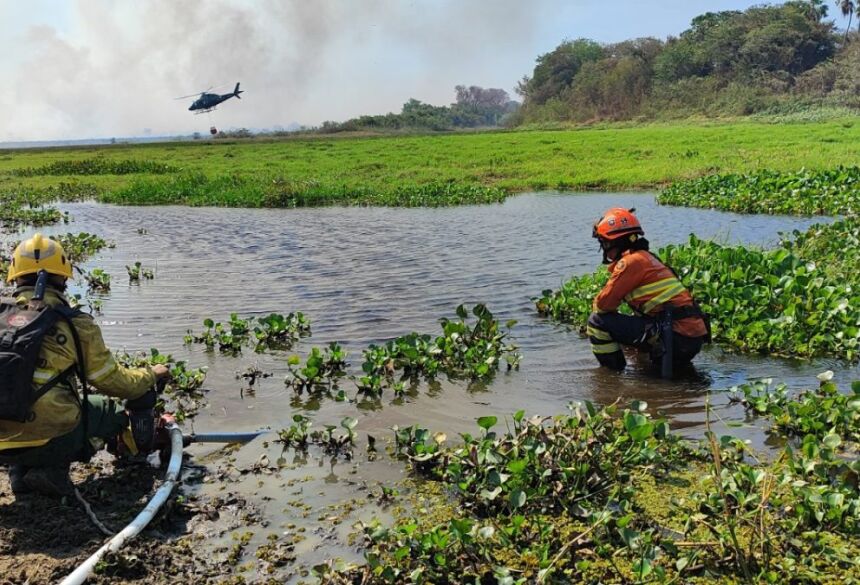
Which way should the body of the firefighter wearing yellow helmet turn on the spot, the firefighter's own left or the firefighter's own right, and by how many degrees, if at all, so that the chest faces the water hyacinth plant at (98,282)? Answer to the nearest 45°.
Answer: approximately 45° to the firefighter's own left

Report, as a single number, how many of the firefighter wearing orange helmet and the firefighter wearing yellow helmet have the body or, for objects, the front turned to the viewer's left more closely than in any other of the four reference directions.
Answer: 1

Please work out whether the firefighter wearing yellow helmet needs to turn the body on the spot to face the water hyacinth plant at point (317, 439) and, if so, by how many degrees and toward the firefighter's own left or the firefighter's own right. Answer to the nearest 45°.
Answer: approximately 45° to the firefighter's own right

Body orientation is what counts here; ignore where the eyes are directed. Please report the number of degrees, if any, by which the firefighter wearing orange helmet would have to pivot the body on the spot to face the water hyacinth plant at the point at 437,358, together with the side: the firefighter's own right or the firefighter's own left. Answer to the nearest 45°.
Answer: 0° — they already face it

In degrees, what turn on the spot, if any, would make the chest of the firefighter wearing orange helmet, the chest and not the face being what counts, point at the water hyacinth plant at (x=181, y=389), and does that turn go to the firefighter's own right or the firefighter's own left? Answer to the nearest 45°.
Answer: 0° — they already face it

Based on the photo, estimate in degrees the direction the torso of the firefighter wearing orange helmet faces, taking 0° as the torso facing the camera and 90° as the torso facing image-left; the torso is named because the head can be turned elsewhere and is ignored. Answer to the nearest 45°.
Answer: approximately 90°

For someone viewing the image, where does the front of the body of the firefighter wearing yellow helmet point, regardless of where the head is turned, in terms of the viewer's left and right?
facing away from the viewer and to the right of the viewer

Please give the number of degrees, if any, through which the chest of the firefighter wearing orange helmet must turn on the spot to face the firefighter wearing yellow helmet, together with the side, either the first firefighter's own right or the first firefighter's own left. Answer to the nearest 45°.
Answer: approximately 45° to the first firefighter's own left
